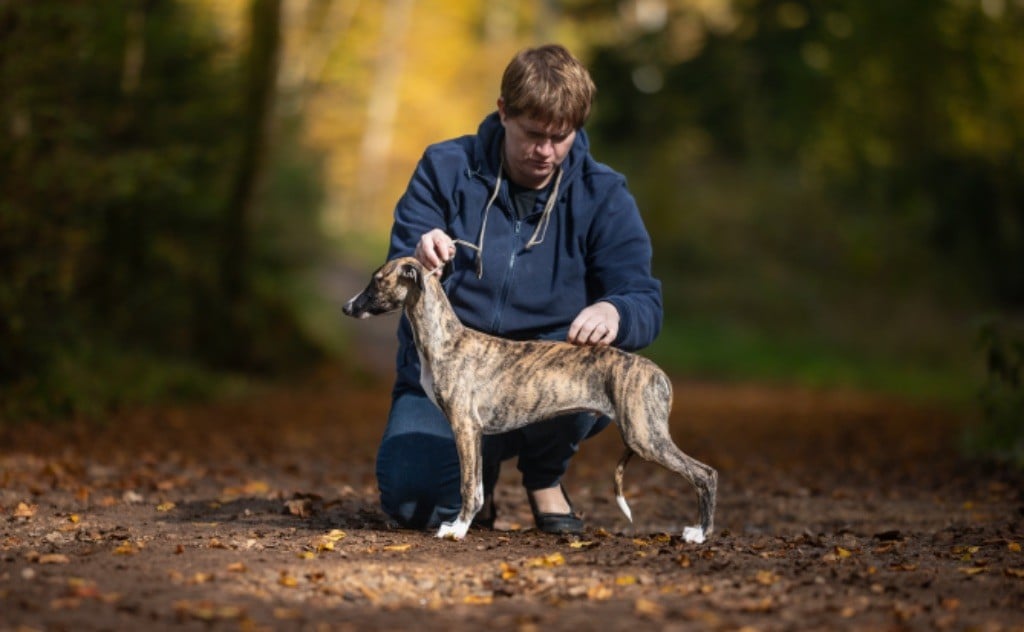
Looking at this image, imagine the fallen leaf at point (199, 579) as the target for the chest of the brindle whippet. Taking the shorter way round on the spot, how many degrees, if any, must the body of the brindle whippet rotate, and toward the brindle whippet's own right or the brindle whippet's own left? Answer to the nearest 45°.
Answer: approximately 45° to the brindle whippet's own left

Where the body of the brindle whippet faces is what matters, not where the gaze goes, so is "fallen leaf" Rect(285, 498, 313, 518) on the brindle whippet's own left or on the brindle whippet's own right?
on the brindle whippet's own right

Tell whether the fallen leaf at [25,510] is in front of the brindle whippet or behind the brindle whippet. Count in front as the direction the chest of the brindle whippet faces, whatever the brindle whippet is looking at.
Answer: in front

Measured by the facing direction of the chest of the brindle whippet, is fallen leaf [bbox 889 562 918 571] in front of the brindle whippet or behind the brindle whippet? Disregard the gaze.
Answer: behind

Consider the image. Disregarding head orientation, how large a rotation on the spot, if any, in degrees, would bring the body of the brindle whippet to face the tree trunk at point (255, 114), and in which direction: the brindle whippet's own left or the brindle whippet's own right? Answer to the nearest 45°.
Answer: approximately 90° to the brindle whippet's own right

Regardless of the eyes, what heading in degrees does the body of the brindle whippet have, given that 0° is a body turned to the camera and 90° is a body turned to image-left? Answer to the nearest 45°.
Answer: approximately 90°

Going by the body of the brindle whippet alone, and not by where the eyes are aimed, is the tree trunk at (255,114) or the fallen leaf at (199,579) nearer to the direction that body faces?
the fallen leaf

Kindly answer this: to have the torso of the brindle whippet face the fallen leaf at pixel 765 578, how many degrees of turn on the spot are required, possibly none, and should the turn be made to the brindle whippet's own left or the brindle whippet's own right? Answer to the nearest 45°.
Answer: approximately 135° to the brindle whippet's own left
